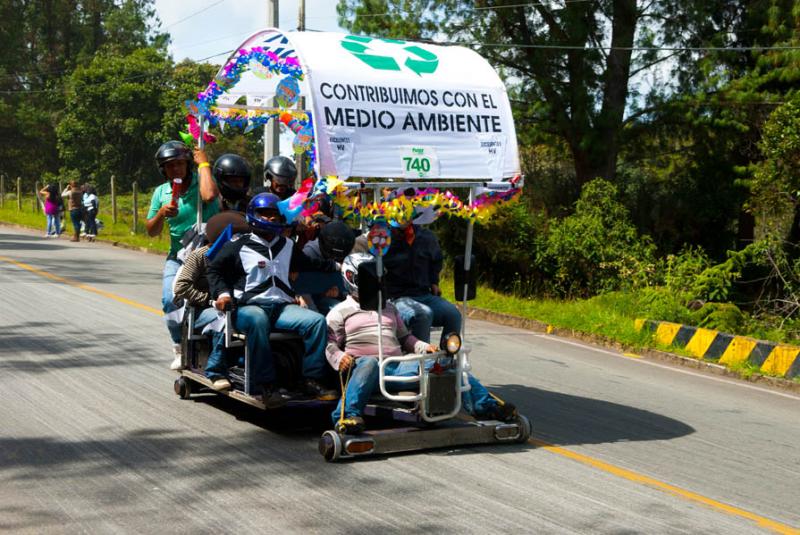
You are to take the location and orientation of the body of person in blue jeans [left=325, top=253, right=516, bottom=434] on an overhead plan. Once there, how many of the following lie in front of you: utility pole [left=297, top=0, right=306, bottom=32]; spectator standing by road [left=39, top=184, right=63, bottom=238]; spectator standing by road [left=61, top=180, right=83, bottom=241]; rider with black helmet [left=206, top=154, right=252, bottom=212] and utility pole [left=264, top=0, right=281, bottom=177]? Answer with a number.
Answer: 0

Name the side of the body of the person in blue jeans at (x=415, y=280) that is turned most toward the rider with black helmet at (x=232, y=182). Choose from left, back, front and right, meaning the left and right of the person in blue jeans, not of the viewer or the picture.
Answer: back

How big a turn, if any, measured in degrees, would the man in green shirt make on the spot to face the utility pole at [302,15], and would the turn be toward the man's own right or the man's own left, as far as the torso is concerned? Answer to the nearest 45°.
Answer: approximately 180°

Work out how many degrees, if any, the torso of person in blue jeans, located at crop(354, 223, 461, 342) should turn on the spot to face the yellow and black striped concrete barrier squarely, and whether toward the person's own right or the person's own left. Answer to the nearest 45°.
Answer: approximately 90° to the person's own left

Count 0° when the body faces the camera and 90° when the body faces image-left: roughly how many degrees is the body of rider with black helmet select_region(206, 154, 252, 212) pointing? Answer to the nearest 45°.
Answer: approximately 315°

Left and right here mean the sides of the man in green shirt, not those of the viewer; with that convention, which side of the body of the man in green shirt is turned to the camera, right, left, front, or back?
front

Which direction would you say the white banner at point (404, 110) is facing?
toward the camera

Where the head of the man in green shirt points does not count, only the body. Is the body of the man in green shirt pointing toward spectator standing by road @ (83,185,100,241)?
no

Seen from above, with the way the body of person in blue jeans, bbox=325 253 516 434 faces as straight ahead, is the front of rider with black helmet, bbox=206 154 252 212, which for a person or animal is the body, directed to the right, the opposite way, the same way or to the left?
the same way

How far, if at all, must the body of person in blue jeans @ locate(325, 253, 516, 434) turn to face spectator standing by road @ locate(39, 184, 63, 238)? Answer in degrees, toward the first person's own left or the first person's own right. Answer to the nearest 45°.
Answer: approximately 180°

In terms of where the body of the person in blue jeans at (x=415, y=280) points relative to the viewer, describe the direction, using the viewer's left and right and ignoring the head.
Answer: facing the viewer and to the right of the viewer
